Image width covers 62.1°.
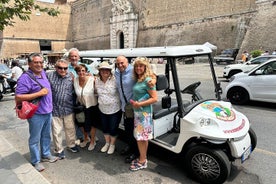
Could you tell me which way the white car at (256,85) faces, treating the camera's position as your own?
facing to the left of the viewer

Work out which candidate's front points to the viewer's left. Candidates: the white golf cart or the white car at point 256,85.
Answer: the white car

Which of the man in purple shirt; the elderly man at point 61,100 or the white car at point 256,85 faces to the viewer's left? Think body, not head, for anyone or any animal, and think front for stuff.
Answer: the white car

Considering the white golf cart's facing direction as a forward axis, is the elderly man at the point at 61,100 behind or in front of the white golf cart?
behind

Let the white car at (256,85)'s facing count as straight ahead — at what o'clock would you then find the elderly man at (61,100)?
The elderly man is roughly at 10 o'clock from the white car.

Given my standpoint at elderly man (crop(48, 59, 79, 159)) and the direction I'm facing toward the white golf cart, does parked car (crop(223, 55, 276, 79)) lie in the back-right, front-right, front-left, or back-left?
front-left

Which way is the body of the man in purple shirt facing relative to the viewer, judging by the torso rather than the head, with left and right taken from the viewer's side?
facing the viewer and to the right of the viewer

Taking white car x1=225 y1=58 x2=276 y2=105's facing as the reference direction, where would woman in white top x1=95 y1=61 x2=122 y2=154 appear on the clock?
The woman in white top is roughly at 10 o'clock from the white car.

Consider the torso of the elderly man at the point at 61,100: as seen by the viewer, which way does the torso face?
toward the camera

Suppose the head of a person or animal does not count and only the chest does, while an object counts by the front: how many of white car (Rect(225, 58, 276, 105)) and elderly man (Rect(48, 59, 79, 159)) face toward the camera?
1

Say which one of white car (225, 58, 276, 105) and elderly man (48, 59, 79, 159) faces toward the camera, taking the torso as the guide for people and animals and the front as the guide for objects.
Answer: the elderly man

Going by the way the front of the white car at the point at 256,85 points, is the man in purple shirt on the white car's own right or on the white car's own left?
on the white car's own left
